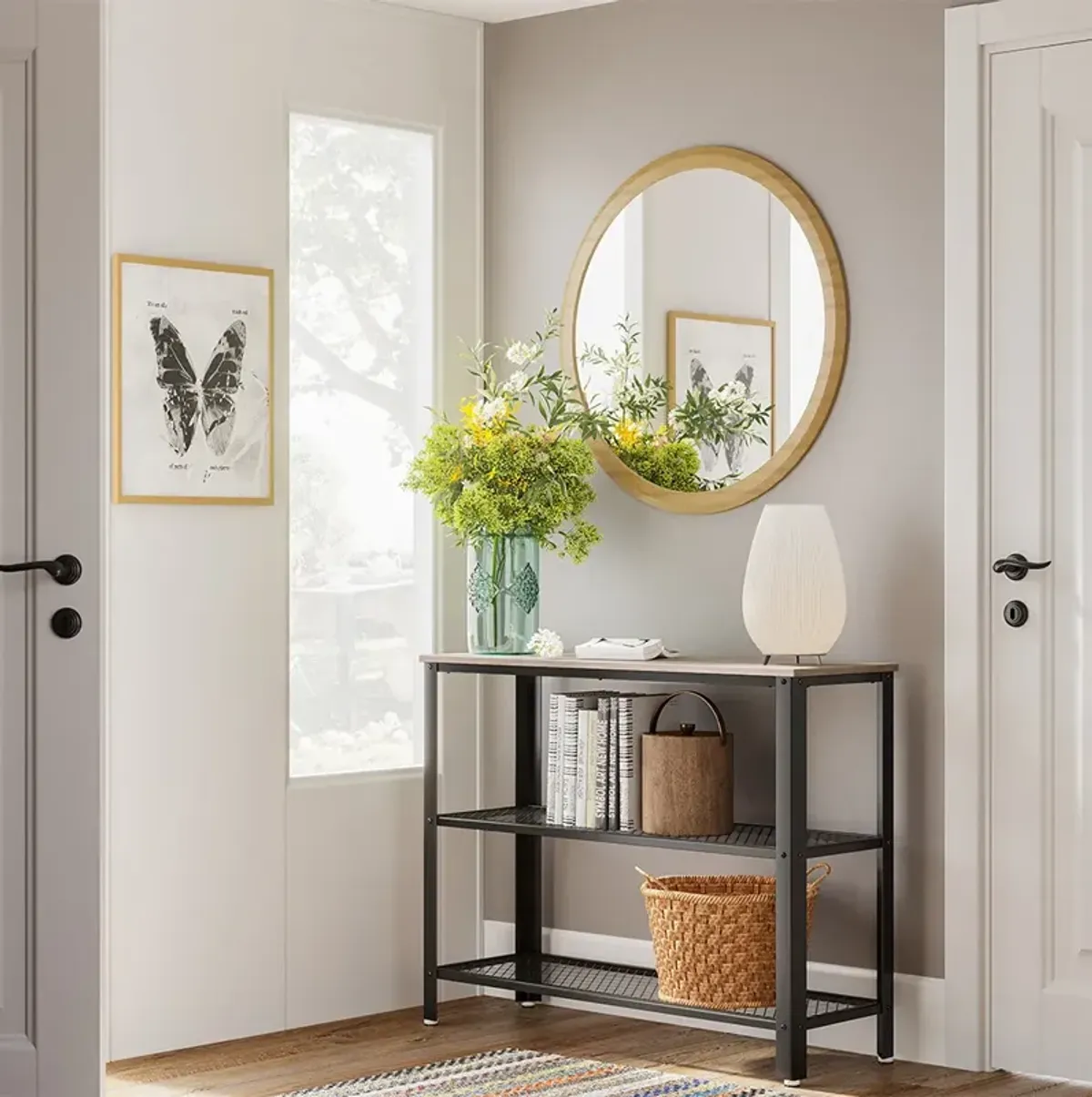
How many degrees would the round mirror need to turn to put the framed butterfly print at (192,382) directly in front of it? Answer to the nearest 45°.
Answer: approximately 45° to its right

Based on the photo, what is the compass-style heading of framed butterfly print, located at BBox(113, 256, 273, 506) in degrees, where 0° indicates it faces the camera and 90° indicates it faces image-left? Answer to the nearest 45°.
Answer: approximately 315°

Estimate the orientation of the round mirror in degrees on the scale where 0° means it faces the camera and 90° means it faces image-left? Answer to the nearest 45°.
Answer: approximately 45°

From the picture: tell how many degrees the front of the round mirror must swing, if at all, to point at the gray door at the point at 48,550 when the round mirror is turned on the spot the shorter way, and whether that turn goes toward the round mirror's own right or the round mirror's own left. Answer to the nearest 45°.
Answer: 0° — it already faces it

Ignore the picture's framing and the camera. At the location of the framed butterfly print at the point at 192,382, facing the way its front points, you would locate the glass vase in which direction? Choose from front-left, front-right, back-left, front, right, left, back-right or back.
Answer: front-left

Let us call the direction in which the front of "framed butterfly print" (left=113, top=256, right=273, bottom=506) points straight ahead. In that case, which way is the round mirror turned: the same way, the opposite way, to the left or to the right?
to the right
